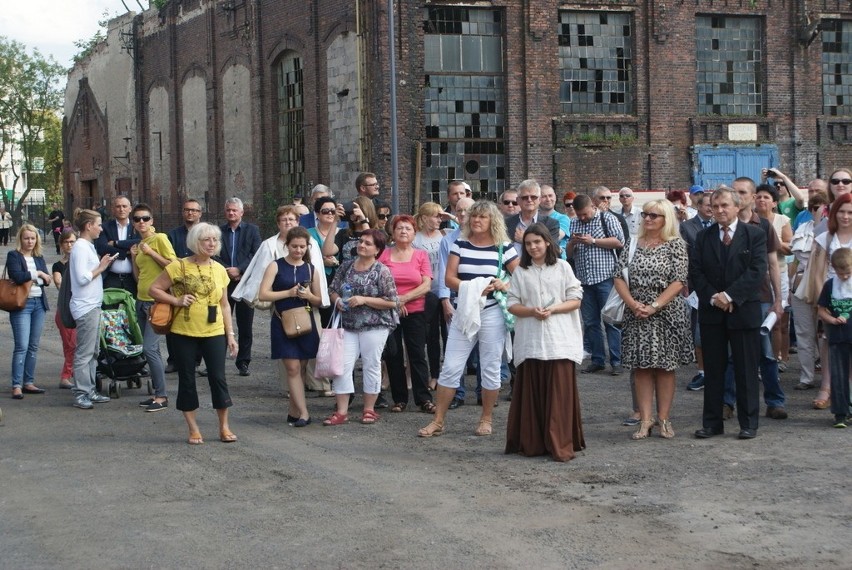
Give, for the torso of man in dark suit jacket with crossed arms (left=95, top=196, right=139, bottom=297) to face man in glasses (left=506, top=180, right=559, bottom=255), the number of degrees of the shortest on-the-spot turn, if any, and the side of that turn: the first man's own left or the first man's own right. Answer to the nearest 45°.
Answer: approximately 45° to the first man's own left

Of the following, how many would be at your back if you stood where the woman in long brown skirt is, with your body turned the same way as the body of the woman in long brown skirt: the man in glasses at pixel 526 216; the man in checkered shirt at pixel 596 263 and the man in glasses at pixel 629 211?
3

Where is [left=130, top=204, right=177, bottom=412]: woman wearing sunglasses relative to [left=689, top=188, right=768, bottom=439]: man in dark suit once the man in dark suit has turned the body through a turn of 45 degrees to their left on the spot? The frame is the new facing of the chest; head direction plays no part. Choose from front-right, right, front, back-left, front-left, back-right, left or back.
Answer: back-right

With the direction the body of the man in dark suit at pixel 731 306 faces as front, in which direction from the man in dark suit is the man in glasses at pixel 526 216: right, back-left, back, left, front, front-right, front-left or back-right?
back-right

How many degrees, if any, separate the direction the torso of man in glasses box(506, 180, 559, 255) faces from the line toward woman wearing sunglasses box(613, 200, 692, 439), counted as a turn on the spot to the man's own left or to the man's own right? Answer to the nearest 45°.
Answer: approximately 45° to the man's own left

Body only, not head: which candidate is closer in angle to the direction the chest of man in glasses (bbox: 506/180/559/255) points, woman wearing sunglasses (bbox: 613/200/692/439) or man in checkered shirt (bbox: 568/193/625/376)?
the woman wearing sunglasses

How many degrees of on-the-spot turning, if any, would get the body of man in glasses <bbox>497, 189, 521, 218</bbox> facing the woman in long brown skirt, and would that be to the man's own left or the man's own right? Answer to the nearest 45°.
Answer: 0° — they already face them
